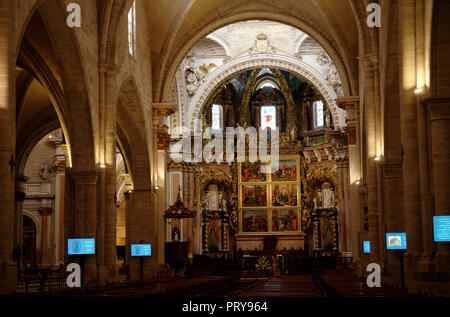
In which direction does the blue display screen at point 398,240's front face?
toward the camera

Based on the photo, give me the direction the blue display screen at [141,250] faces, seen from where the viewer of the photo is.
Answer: facing the viewer

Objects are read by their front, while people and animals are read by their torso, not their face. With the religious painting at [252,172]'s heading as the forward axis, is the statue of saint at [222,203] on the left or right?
on its right

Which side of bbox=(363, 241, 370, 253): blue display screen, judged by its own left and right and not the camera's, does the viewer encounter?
front

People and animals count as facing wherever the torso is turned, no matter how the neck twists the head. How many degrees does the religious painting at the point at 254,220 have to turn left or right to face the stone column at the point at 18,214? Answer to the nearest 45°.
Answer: approximately 45° to its right

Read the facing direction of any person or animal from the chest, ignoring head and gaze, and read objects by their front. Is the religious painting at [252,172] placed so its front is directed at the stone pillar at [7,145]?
yes

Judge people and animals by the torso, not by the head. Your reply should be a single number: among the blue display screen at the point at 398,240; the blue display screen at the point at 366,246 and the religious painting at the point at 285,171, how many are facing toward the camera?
3

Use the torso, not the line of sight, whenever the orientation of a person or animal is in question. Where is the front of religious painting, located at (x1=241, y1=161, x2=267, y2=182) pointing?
toward the camera

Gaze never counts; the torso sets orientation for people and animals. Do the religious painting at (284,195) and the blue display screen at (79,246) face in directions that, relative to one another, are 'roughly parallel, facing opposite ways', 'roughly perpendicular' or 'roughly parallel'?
roughly parallel

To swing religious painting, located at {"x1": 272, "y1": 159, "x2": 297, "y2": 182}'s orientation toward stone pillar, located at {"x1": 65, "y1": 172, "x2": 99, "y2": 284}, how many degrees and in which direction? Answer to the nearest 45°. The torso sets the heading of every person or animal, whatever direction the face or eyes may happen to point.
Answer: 0° — it already faces it

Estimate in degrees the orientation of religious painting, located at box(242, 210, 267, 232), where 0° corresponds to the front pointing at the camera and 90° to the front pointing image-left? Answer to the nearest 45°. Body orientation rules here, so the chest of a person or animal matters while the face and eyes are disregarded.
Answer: approximately 0°

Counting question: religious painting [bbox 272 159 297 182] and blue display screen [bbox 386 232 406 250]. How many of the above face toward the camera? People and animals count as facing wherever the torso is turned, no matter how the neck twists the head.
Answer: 2

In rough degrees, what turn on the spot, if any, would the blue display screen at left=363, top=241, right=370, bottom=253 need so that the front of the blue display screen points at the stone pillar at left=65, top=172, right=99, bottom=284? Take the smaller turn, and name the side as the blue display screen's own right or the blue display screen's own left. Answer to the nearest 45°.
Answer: approximately 45° to the blue display screen's own right

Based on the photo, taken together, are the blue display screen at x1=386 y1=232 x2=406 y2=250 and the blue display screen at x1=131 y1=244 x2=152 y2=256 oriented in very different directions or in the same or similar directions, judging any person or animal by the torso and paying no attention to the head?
same or similar directions

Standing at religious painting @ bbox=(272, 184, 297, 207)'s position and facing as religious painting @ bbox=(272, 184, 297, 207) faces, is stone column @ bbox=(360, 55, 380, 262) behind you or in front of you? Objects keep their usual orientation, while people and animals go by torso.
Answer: in front
